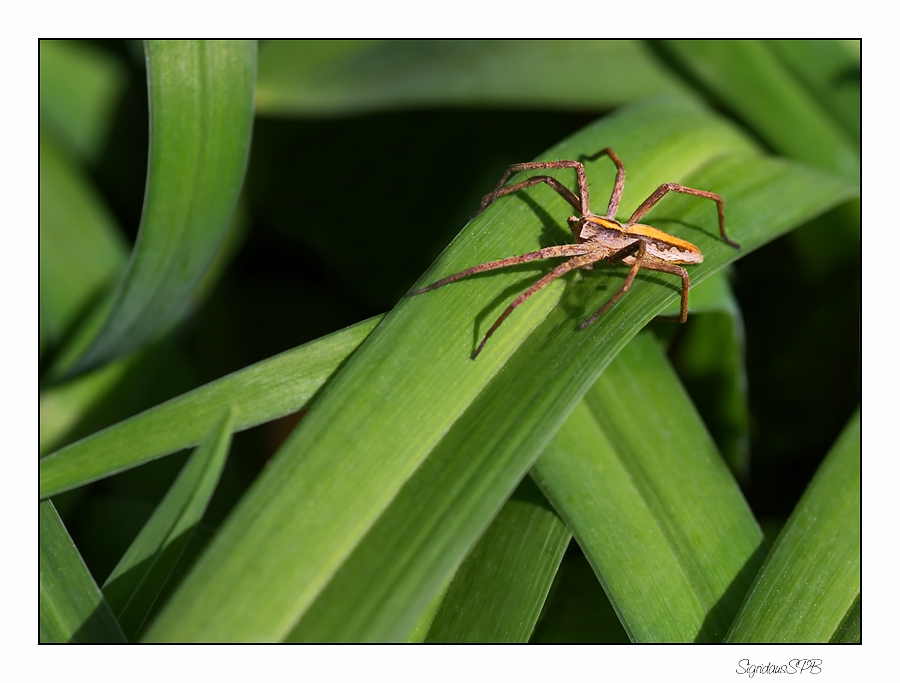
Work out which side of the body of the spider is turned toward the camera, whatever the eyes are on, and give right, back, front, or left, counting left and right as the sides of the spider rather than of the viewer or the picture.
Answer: left

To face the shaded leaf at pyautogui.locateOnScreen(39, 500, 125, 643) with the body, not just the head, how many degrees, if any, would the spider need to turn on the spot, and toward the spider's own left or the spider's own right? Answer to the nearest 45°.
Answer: approximately 45° to the spider's own left
